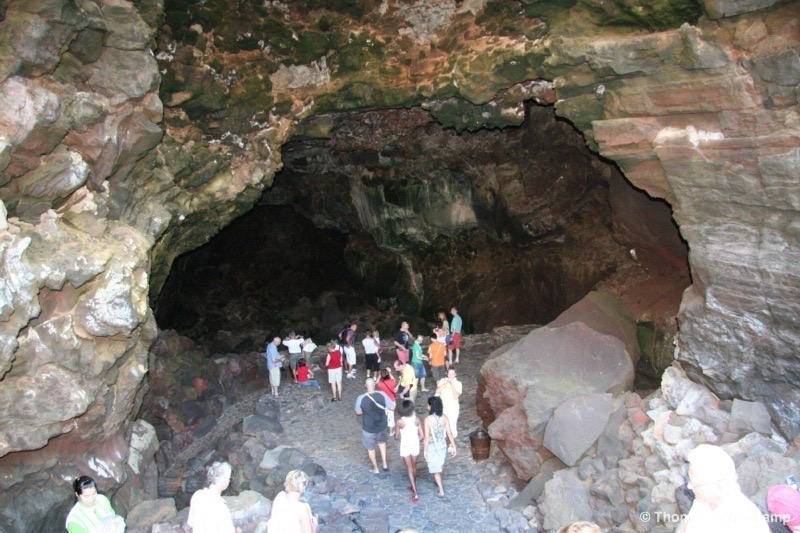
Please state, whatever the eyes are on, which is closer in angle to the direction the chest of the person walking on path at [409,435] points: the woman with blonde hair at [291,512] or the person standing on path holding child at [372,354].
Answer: the person standing on path holding child

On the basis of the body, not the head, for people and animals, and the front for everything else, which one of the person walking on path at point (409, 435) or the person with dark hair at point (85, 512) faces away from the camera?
the person walking on path

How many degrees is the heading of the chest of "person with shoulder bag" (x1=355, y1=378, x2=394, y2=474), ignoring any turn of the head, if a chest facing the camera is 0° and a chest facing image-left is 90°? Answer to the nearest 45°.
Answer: approximately 180°

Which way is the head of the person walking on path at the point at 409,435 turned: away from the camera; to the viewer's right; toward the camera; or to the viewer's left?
away from the camera

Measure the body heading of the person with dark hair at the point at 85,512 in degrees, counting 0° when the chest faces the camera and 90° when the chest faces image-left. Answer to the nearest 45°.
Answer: approximately 315°

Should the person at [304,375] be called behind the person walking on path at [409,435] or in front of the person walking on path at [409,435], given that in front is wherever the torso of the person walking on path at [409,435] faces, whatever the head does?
in front

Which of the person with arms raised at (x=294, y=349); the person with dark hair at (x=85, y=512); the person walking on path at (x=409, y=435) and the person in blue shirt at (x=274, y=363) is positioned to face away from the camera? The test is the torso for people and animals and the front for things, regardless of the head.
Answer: the person walking on path at (x=409, y=435)

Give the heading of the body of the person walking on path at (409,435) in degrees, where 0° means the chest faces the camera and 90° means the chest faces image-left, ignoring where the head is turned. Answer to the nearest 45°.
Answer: approximately 180°

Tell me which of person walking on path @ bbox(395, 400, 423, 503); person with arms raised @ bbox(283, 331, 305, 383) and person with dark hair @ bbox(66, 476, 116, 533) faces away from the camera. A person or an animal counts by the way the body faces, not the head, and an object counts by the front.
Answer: person walking on path @ bbox(395, 400, 423, 503)
